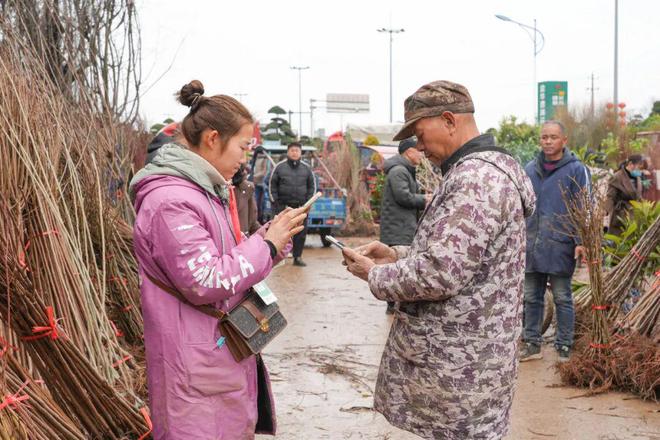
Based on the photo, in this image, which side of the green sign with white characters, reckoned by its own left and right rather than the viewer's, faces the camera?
front

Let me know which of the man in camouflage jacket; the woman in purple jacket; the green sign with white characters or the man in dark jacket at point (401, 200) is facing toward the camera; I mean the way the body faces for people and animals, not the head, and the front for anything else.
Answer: the green sign with white characters

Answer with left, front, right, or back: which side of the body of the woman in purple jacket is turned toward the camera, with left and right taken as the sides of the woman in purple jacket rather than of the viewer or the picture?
right

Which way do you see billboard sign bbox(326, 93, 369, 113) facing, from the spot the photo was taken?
facing away from the viewer

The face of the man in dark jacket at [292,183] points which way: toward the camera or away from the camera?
toward the camera

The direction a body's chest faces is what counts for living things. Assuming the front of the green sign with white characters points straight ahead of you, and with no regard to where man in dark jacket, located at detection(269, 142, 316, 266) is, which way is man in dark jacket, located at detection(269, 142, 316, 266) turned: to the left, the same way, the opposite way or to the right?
the same way

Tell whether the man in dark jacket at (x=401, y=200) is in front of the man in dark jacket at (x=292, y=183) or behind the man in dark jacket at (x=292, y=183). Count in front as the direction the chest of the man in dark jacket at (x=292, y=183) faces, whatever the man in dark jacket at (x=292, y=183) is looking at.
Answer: in front

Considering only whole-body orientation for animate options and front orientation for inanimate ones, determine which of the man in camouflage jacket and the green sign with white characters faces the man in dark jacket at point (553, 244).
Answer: the green sign with white characters

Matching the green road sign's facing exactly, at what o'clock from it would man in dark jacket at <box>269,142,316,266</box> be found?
The man in dark jacket is roughly at 12 o'clock from the green road sign.

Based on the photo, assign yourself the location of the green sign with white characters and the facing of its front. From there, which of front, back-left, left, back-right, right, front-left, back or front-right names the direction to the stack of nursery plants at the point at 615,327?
front

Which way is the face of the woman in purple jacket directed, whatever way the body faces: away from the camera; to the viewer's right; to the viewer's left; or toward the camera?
to the viewer's right

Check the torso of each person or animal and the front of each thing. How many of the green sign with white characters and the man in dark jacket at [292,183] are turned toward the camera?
2

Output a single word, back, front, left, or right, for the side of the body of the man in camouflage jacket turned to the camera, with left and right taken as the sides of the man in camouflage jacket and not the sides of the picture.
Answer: left

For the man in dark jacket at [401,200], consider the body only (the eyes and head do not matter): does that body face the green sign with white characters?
no

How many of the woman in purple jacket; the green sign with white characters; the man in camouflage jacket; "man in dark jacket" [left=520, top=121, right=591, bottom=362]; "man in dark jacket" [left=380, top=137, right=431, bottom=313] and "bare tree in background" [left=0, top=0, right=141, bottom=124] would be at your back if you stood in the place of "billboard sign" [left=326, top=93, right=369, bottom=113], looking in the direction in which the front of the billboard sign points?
0
